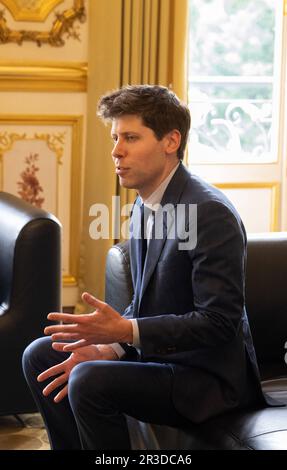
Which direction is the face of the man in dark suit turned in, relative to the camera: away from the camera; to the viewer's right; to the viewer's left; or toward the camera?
to the viewer's left

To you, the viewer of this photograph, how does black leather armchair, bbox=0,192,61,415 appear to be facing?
facing the viewer and to the right of the viewer

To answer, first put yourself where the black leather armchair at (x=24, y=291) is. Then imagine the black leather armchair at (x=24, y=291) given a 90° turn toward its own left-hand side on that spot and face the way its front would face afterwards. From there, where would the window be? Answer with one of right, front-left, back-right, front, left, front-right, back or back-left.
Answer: front

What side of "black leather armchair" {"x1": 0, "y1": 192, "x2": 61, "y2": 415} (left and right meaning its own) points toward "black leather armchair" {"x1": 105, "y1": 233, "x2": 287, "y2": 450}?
front
